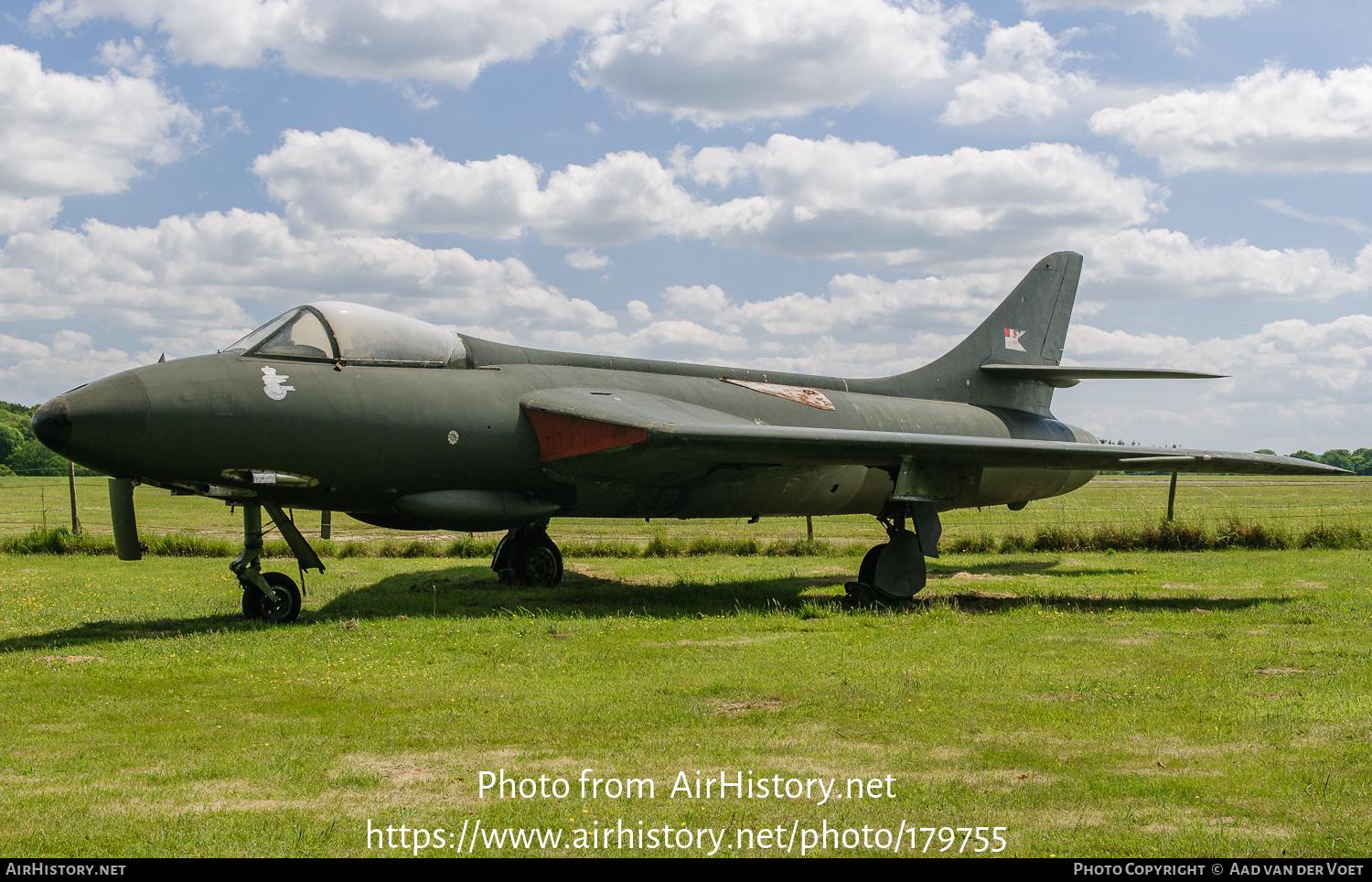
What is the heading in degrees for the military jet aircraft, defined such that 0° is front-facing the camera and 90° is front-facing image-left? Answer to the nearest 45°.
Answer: approximately 45°
